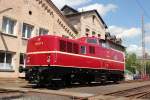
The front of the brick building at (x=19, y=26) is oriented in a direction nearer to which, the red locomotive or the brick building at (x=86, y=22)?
the red locomotive

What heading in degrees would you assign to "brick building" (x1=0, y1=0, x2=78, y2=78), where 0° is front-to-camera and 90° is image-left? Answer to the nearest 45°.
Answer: approximately 315°

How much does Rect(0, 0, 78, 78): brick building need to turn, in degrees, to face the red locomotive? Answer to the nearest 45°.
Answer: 0° — it already faces it

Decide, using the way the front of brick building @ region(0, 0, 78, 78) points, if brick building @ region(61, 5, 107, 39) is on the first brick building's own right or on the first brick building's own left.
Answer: on the first brick building's own left
